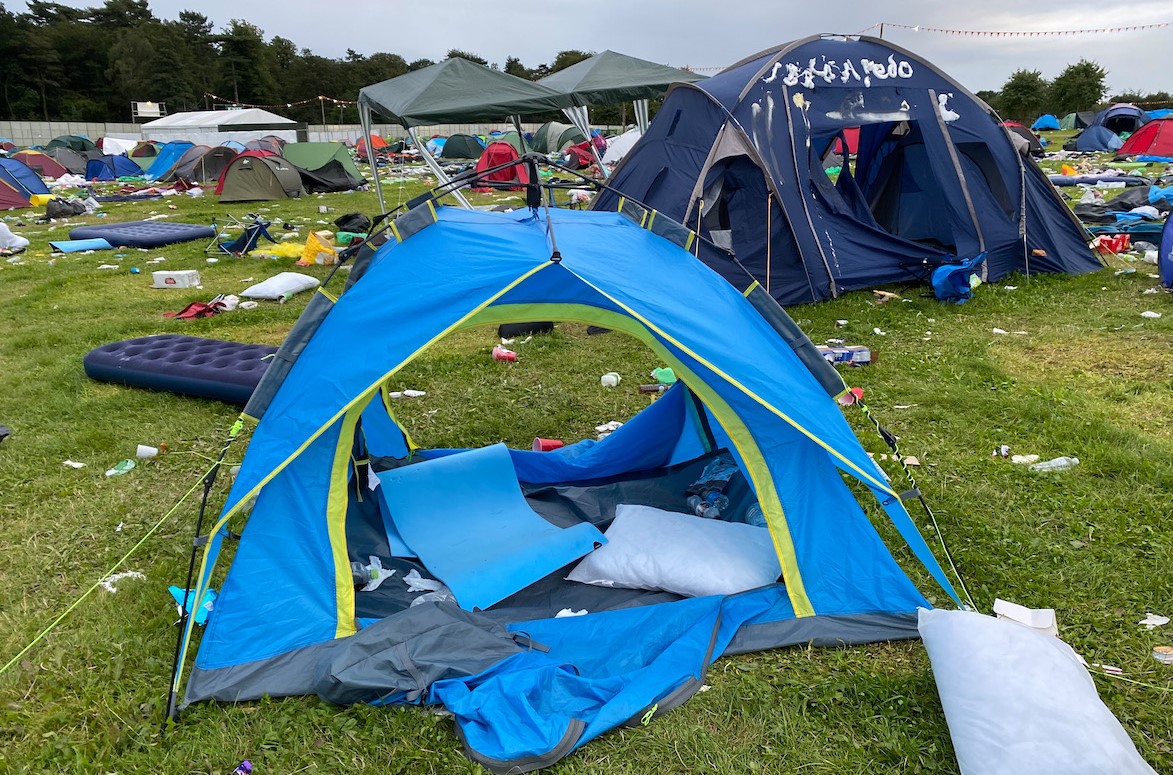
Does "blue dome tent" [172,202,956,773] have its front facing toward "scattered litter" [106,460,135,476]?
no

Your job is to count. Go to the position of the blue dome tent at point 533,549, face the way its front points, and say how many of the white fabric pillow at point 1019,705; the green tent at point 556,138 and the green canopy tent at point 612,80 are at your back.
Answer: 2

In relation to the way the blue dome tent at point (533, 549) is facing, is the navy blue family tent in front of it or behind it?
behind

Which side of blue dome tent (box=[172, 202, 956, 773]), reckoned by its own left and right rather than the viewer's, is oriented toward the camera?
front

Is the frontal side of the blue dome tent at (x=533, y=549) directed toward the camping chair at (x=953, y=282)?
no

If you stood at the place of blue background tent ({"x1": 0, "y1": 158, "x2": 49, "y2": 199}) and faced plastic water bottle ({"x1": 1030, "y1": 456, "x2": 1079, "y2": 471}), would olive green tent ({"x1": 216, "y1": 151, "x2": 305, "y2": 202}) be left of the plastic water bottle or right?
left

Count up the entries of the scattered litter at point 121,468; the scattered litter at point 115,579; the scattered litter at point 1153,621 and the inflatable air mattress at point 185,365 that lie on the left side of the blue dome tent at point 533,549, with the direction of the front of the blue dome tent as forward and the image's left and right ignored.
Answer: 1

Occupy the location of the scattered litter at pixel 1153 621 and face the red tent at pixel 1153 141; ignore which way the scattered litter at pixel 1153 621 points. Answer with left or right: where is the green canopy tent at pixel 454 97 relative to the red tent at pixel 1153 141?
left

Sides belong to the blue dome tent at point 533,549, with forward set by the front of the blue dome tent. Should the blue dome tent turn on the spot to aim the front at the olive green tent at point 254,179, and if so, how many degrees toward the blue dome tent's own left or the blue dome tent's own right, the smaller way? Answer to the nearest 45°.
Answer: approximately 180°

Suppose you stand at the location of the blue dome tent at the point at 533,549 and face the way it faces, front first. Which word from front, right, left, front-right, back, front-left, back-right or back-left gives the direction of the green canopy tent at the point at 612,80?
back

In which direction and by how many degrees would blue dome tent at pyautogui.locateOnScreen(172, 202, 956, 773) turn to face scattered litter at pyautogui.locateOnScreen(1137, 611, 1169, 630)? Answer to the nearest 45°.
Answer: approximately 90° to its left

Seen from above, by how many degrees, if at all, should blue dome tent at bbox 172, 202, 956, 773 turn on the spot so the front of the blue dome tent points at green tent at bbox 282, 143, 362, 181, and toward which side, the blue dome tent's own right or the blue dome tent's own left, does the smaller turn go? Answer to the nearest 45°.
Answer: approximately 180°

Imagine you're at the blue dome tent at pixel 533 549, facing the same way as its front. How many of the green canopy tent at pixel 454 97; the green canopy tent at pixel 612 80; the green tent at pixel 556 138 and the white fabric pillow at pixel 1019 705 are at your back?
3

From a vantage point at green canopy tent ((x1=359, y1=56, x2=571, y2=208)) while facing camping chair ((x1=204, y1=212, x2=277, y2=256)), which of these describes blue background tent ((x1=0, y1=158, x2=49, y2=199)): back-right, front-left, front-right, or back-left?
front-right

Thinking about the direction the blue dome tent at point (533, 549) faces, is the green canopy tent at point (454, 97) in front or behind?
behind

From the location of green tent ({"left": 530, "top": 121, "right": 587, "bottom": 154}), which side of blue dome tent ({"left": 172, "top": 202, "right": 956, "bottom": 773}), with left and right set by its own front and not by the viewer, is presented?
back

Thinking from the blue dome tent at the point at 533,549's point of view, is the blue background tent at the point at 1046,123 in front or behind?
behind

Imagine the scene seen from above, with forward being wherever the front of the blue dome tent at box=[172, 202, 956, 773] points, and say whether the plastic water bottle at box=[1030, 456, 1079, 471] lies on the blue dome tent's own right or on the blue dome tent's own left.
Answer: on the blue dome tent's own left

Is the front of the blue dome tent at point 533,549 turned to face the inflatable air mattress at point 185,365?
no

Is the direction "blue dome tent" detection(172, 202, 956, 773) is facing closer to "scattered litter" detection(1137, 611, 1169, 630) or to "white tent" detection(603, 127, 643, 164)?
the scattered litter

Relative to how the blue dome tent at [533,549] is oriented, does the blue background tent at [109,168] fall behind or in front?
behind
